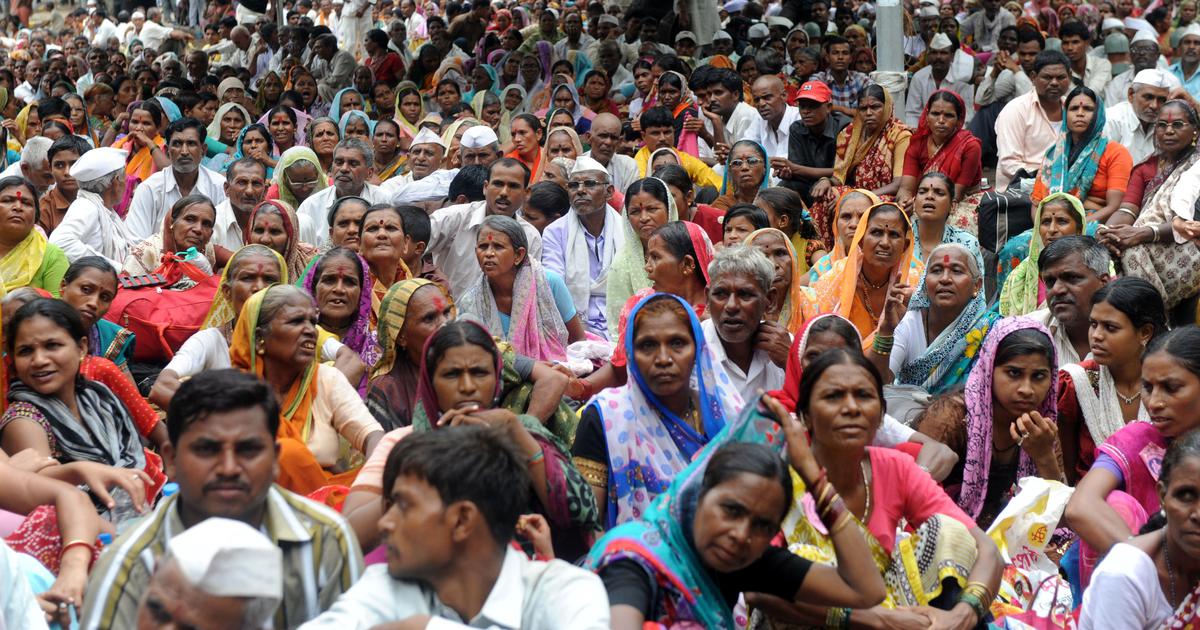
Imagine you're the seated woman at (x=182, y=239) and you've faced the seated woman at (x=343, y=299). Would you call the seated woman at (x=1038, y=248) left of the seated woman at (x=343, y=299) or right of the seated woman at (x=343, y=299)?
left

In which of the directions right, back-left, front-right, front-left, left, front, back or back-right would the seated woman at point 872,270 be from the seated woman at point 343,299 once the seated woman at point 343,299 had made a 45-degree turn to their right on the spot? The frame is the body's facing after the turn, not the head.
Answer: back-left

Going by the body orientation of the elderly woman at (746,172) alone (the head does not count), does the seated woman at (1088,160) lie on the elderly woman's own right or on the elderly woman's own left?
on the elderly woman's own left

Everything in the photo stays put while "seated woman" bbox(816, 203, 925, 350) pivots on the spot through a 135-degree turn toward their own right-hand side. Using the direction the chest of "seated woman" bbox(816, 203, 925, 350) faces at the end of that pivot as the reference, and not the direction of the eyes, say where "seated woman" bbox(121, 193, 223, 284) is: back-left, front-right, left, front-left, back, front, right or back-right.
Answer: front-left

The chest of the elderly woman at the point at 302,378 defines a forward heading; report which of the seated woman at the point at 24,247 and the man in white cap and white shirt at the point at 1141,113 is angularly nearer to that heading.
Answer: the man in white cap and white shirt

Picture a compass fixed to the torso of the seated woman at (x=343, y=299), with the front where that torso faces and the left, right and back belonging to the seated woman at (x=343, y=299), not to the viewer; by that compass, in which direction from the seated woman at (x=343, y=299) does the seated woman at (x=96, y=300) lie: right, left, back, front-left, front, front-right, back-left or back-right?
right

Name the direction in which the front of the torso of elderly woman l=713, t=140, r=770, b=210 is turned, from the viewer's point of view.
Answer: toward the camera

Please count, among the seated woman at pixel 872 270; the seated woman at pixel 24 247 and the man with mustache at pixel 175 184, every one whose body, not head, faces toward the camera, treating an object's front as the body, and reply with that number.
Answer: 3

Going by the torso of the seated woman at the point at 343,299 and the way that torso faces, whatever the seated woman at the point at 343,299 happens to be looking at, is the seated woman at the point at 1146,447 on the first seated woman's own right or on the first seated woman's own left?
on the first seated woman's own left

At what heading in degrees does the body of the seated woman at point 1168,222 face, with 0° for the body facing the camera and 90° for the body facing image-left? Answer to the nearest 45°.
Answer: approximately 45°

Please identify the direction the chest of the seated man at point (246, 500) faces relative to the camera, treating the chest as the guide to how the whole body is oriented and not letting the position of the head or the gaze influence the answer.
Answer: toward the camera

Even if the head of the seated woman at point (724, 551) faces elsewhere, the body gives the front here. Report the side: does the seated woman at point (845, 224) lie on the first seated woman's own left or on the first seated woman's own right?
on the first seated woman's own left

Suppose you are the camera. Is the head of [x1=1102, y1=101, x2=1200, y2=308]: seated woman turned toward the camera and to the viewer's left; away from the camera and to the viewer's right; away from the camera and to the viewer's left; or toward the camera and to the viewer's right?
toward the camera and to the viewer's left

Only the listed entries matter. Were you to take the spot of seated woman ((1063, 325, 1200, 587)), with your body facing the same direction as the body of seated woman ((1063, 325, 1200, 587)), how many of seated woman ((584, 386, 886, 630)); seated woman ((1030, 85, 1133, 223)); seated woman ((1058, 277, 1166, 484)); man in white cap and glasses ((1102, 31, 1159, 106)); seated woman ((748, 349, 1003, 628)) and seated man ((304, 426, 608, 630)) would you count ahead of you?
3

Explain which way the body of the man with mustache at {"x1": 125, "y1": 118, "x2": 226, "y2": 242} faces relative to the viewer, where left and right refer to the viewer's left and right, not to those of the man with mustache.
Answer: facing the viewer

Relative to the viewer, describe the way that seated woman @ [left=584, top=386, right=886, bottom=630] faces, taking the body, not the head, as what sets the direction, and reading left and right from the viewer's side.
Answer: facing the viewer and to the right of the viewer
